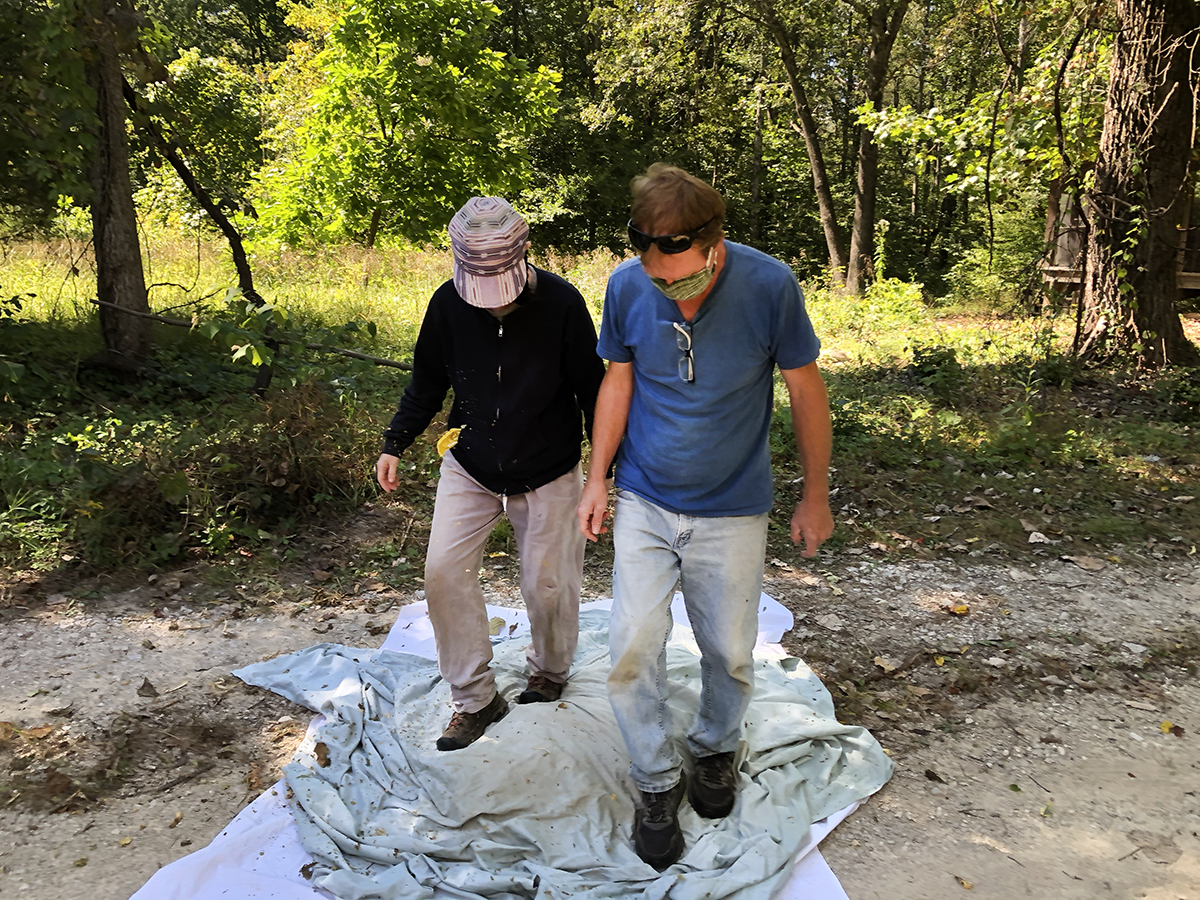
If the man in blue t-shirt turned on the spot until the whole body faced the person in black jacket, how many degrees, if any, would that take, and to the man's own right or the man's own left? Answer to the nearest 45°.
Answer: approximately 135° to the man's own right

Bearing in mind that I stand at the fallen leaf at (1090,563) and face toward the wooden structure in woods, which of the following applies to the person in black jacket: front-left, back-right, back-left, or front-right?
back-left

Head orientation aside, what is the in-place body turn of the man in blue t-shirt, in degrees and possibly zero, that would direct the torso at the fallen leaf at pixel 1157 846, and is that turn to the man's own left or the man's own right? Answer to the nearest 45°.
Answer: approximately 90° to the man's own left

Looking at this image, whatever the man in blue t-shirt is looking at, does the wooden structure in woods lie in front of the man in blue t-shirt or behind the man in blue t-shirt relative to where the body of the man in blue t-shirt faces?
behind

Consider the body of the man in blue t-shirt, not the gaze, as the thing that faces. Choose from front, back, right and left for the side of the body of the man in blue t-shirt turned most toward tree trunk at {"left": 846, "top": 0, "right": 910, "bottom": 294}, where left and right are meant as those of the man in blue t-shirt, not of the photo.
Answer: back

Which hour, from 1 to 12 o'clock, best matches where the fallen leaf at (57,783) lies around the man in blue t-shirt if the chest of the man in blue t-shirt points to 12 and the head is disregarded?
The fallen leaf is roughly at 3 o'clock from the man in blue t-shirt.

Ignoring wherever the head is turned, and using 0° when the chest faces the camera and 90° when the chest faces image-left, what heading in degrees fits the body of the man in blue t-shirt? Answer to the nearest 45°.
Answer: approximately 0°

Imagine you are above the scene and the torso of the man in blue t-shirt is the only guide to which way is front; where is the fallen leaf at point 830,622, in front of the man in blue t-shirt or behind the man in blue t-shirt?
behind

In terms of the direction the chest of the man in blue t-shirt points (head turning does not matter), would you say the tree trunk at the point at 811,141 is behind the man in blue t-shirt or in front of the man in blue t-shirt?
behind
